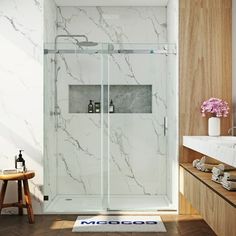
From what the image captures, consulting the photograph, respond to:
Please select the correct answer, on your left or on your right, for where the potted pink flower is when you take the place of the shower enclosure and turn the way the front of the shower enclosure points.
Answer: on your left

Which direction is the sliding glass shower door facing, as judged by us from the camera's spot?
facing the viewer

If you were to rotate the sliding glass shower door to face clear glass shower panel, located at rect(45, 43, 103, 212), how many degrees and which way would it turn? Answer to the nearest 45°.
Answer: approximately 90° to its right

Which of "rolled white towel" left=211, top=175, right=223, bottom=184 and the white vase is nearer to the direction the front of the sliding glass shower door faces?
the rolled white towel

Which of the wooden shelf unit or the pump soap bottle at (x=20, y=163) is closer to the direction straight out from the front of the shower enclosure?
the wooden shelf unit

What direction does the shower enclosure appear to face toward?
toward the camera

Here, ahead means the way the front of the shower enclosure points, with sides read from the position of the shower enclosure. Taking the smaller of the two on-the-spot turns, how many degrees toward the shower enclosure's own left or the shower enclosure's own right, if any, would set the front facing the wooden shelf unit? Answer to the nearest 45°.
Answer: approximately 45° to the shower enclosure's own left

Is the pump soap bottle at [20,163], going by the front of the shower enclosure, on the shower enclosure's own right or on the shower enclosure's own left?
on the shower enclosure's own right
